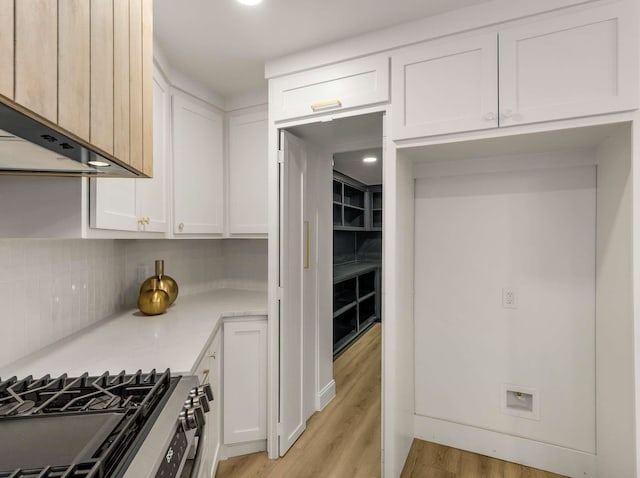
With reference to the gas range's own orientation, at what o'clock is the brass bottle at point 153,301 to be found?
The brass bottle is roughly at 8 o'clock from the gas range.

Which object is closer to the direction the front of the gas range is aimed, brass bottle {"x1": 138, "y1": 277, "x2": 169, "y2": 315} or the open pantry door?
the open pantry door

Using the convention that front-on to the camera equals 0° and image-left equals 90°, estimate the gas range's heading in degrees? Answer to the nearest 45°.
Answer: approximately 315°

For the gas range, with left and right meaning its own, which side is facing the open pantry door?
left

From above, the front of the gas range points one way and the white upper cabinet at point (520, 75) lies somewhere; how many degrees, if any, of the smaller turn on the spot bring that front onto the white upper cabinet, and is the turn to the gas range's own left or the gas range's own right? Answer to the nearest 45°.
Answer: approximately 45° to the gas range's own left

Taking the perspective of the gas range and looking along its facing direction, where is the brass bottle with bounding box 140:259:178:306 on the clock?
The brass bottle is roughly at 8 o'clock from the gas range.
